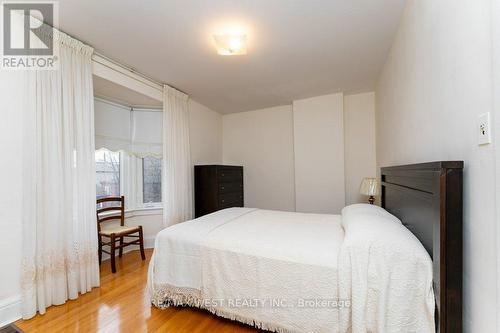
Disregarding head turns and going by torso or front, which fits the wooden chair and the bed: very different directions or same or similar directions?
very different directions

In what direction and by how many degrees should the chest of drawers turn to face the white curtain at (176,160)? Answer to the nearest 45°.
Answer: approximately 90° to its right

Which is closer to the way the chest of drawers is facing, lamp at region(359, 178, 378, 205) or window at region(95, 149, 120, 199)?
the lamp

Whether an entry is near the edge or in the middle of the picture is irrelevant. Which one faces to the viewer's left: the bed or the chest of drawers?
the bed

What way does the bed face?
to the viewer's left

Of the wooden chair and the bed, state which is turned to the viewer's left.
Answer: the bed

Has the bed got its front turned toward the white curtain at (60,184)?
yes

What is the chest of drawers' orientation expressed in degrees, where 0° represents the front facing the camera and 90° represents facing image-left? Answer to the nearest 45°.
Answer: approximately 315°

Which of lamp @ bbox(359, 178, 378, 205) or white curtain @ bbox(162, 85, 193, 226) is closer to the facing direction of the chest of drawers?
the lamp

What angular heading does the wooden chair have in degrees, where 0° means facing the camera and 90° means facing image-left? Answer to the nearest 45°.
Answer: approximately 315°
